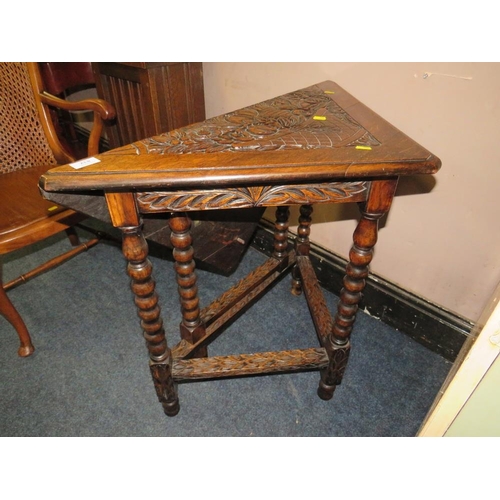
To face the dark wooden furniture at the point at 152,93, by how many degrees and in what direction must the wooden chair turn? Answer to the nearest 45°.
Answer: approximately 45° to its left

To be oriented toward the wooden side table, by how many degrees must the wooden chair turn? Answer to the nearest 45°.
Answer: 0° — it already faces it

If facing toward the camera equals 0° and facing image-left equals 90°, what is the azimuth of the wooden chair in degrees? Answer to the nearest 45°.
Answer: approximately 315°

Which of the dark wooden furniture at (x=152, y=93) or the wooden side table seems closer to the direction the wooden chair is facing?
the wooden side table

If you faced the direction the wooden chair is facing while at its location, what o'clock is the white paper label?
The white paper label is roughly at 1 o'clock from the wooden chair.
